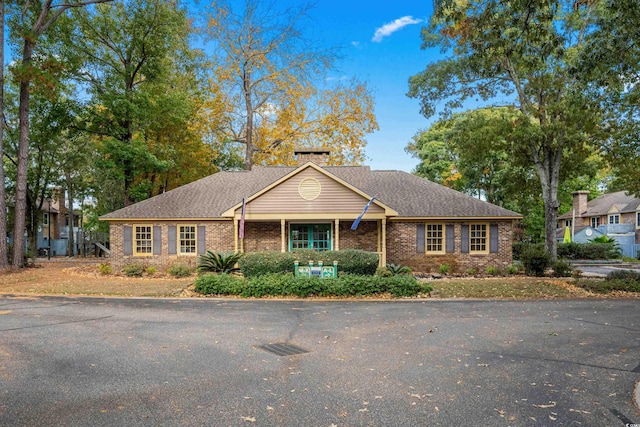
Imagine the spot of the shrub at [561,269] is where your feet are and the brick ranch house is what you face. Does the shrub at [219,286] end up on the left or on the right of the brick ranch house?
left

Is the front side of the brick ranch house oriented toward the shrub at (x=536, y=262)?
no

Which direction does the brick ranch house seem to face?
toward the camera

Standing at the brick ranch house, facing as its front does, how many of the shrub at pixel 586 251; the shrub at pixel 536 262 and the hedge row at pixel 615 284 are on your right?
0

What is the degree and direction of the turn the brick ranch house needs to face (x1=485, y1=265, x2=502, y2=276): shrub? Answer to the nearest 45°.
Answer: approximately 90° to its left

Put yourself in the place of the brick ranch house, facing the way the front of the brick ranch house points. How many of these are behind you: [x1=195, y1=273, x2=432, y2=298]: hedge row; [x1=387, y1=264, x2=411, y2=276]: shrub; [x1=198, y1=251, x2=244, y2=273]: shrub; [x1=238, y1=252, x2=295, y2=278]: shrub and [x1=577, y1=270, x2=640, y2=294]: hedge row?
0

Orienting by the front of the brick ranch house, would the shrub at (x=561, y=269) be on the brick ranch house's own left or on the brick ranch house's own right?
on the brick ranch house's own left

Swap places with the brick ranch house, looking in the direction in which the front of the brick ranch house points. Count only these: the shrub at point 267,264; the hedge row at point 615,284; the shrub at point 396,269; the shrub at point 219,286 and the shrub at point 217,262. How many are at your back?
0

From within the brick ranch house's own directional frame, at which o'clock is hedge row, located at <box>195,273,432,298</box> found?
The hedge row is roughly at 12 o'clock from the brick ranch house.

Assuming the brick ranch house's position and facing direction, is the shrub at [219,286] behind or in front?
in front
